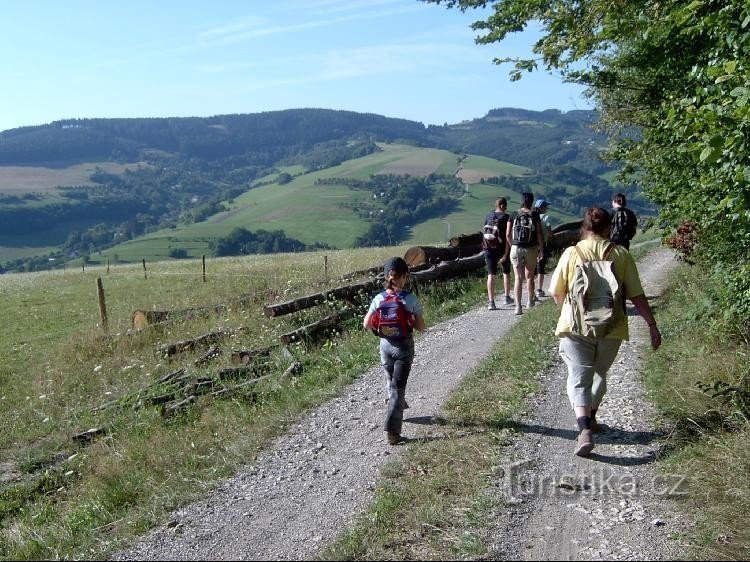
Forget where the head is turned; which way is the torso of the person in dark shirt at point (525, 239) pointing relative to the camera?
away from the camera

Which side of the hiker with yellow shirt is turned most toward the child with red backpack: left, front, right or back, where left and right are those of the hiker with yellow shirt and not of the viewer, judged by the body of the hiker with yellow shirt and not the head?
left

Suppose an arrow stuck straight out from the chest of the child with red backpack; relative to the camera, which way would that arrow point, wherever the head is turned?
away from the camera

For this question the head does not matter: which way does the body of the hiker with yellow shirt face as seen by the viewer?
away from the camera

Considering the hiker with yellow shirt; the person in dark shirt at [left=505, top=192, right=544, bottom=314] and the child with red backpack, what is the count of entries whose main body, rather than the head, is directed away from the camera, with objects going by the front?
3

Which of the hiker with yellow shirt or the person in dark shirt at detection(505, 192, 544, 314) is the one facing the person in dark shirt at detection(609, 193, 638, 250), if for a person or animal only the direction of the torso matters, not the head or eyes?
the hiker with yellow shirt

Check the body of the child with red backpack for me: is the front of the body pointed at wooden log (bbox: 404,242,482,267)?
yes

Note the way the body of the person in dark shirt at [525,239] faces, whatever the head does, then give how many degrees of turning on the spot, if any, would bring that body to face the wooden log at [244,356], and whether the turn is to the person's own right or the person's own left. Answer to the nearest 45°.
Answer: approximately 135° to the person's own left

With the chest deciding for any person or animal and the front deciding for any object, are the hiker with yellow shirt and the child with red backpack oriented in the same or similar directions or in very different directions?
same or similar directions

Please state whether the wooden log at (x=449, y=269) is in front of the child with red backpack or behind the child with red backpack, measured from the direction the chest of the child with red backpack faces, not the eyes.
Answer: in front

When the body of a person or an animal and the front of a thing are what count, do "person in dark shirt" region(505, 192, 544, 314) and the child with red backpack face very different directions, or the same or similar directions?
same or similar directions

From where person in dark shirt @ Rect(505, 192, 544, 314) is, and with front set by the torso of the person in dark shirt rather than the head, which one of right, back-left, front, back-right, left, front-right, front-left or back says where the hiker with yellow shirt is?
back

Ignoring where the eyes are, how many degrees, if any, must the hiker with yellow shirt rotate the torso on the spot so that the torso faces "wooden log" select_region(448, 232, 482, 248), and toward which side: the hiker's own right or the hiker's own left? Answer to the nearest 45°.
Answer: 0° — they already face it

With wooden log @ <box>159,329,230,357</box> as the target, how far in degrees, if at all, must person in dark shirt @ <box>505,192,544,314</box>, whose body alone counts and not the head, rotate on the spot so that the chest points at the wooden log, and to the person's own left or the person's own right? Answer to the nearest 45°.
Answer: approximately 90° to the person's own left

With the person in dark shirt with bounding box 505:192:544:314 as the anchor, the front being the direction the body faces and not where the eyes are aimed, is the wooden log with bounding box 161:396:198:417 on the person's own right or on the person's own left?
on the person's own left

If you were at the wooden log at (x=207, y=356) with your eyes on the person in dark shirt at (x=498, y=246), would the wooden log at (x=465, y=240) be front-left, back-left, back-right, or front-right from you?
front-left

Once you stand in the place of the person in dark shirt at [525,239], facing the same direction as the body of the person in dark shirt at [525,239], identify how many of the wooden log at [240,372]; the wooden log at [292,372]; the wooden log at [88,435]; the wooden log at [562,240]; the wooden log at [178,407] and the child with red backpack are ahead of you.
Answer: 1
